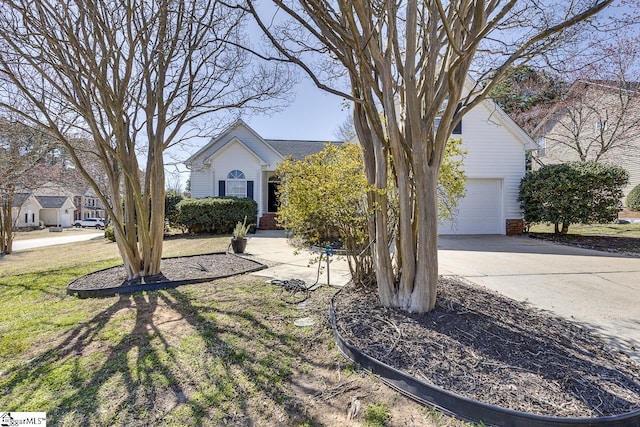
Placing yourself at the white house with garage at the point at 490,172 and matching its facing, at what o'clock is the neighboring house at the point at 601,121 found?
the neighboring house at the point at 601,121 is roughly at 8 o'clock from the white house with garage at the point at 490,172.

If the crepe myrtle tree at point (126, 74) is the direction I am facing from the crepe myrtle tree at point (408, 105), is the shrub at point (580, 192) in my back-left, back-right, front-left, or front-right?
back-right

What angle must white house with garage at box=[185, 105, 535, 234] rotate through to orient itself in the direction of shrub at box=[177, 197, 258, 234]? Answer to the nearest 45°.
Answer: approximately 90° to its right

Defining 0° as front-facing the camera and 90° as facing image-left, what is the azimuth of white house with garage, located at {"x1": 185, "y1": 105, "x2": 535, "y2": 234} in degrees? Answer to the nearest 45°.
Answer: approximately 0°

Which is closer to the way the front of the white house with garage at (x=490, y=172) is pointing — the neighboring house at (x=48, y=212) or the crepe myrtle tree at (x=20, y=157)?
the crepe myrtle tree

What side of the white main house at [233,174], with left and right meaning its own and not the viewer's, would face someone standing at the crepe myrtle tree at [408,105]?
front

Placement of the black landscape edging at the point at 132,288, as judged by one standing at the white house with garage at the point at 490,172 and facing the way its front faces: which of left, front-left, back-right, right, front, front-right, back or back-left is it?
front-right

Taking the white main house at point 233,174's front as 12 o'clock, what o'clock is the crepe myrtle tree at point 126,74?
The crepe myrtle tree is roughly at 12 o'clock from the white main house.

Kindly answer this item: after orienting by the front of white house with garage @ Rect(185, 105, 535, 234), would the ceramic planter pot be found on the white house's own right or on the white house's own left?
on the white house's own right

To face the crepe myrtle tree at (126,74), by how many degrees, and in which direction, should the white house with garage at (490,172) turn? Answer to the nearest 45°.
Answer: approximately 45° to its right

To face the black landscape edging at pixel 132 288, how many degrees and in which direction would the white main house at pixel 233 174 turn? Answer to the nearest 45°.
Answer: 0° — it already faces it

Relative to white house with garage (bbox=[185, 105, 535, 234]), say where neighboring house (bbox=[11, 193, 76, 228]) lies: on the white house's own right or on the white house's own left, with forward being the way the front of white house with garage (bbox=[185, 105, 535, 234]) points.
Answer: on the white house's own right
